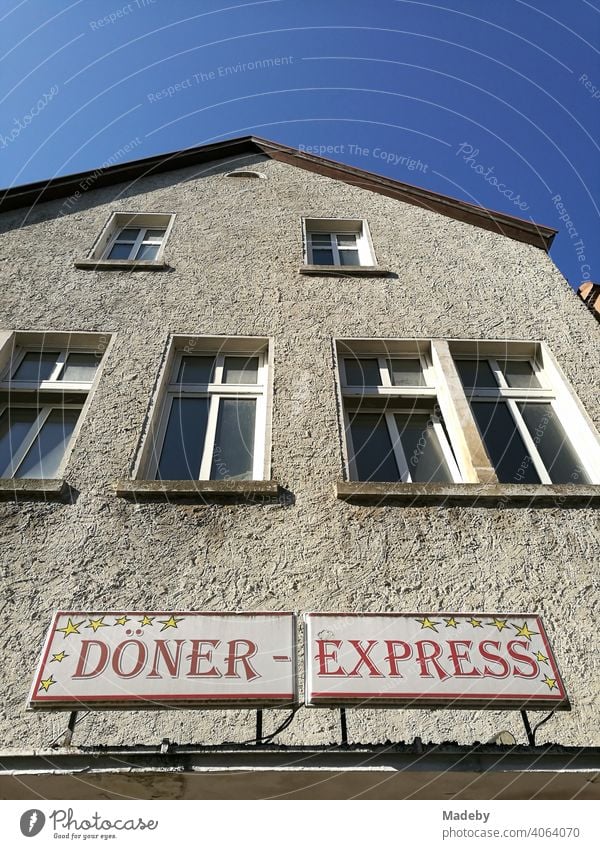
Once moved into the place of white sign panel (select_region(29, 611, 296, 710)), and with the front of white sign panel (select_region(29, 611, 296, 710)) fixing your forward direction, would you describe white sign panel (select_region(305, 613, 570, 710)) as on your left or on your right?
on your left

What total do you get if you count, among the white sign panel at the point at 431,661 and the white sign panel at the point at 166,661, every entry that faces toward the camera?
2

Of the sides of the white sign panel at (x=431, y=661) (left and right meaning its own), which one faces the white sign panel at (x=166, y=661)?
right
